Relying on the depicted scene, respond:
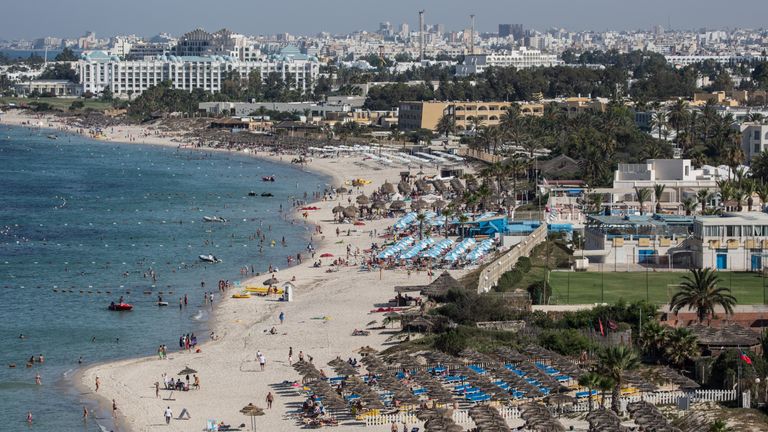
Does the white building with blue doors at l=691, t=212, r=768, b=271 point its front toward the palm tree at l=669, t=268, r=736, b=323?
yes

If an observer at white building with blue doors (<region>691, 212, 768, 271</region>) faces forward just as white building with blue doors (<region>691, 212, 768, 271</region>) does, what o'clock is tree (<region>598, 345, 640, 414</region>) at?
The tree is roughly at 12 o'clock from the white building with blue doors.

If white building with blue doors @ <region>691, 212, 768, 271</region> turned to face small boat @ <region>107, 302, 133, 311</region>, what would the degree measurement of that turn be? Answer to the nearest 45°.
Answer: approximately 90° to its right

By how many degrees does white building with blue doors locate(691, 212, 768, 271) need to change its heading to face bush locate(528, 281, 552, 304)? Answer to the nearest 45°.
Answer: approximately 45° to its right

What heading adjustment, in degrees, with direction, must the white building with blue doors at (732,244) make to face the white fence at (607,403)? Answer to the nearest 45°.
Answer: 0° — it already faces it

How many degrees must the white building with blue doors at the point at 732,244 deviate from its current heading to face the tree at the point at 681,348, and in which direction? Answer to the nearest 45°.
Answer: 0° — it already faces it

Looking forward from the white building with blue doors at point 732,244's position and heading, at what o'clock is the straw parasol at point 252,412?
The straw parasol is roughly at 1 o'clock from the white building with blue doors.

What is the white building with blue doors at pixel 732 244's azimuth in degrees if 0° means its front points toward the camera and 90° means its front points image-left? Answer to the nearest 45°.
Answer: approximately 0°

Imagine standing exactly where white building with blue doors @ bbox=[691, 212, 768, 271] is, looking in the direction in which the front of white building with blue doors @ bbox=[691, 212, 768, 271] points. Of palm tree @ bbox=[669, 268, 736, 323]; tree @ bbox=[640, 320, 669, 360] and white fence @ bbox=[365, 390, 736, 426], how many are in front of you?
3

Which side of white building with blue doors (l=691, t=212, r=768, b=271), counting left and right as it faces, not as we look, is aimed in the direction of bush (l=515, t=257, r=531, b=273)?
right
